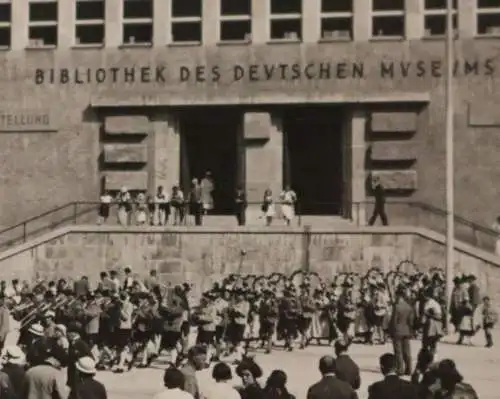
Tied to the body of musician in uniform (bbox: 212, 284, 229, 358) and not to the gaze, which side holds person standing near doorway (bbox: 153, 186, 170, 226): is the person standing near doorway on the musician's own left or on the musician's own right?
on the musician's own right

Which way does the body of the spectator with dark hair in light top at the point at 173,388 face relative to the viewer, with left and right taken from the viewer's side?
facing away from the viewer

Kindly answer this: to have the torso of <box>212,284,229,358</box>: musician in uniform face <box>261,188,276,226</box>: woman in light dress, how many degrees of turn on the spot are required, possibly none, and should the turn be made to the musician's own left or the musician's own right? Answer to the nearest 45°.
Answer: approximately 90° to the musician's own right

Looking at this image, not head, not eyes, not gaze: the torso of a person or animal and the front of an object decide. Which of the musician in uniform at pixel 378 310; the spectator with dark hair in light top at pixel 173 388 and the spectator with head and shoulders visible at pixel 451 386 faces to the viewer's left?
the musician in uniform

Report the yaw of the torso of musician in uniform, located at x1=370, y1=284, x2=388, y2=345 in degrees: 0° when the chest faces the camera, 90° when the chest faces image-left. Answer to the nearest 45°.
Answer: approximately 90°

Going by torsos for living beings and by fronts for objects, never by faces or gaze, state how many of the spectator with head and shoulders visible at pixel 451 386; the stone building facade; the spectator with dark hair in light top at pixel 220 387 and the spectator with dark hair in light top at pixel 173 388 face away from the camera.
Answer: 3

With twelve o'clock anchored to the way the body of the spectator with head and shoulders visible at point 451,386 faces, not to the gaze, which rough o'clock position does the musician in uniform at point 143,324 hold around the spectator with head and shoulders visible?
The musician in uniform is roughly at 11 o'clock from the spectator with head and shoulders visible.

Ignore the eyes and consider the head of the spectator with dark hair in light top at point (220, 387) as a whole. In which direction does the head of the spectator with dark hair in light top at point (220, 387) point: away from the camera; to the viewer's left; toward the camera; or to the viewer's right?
away from the camera

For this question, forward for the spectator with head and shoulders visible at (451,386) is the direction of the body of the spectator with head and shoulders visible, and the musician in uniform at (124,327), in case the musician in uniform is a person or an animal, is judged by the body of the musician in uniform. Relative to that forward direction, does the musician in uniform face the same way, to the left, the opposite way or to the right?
to the left

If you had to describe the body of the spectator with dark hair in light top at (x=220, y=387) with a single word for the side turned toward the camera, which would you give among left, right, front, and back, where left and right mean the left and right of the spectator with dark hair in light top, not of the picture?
back

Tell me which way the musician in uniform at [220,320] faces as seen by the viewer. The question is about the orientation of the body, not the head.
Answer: to the viewer's left

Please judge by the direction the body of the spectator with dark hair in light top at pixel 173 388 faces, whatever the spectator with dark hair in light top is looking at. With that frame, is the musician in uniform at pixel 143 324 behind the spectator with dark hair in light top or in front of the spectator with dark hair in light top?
in front

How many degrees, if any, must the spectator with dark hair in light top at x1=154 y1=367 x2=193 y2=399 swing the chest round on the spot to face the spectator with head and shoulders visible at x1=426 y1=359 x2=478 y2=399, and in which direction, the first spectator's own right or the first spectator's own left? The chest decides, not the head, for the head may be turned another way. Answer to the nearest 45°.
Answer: approximately 90° to the first spectator's own right

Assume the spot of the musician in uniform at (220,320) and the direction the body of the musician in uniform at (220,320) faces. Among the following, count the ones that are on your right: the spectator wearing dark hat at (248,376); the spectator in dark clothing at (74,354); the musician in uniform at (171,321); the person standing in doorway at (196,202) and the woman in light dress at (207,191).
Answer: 2

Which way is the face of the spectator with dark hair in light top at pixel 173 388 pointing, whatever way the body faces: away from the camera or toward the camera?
away from the camera

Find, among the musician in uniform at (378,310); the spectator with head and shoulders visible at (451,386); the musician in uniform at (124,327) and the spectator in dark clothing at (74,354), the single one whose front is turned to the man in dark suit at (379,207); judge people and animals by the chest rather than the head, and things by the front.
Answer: the spectator with head and shoulders visible
